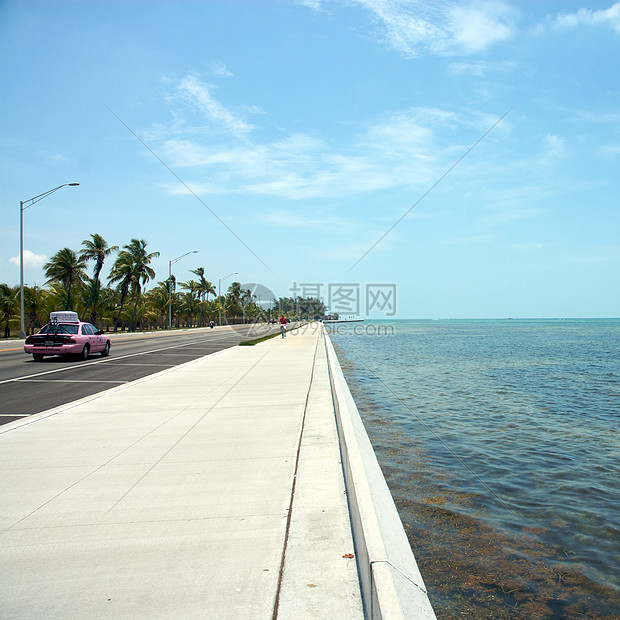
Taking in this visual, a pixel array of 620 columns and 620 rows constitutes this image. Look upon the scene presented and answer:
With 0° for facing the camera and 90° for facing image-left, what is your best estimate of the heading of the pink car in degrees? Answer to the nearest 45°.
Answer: approximately 225°
